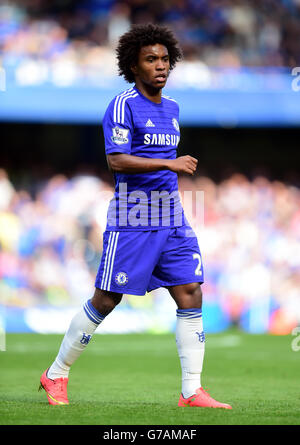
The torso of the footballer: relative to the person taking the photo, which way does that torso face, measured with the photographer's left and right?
facing the viewer and to the right of the viewer
